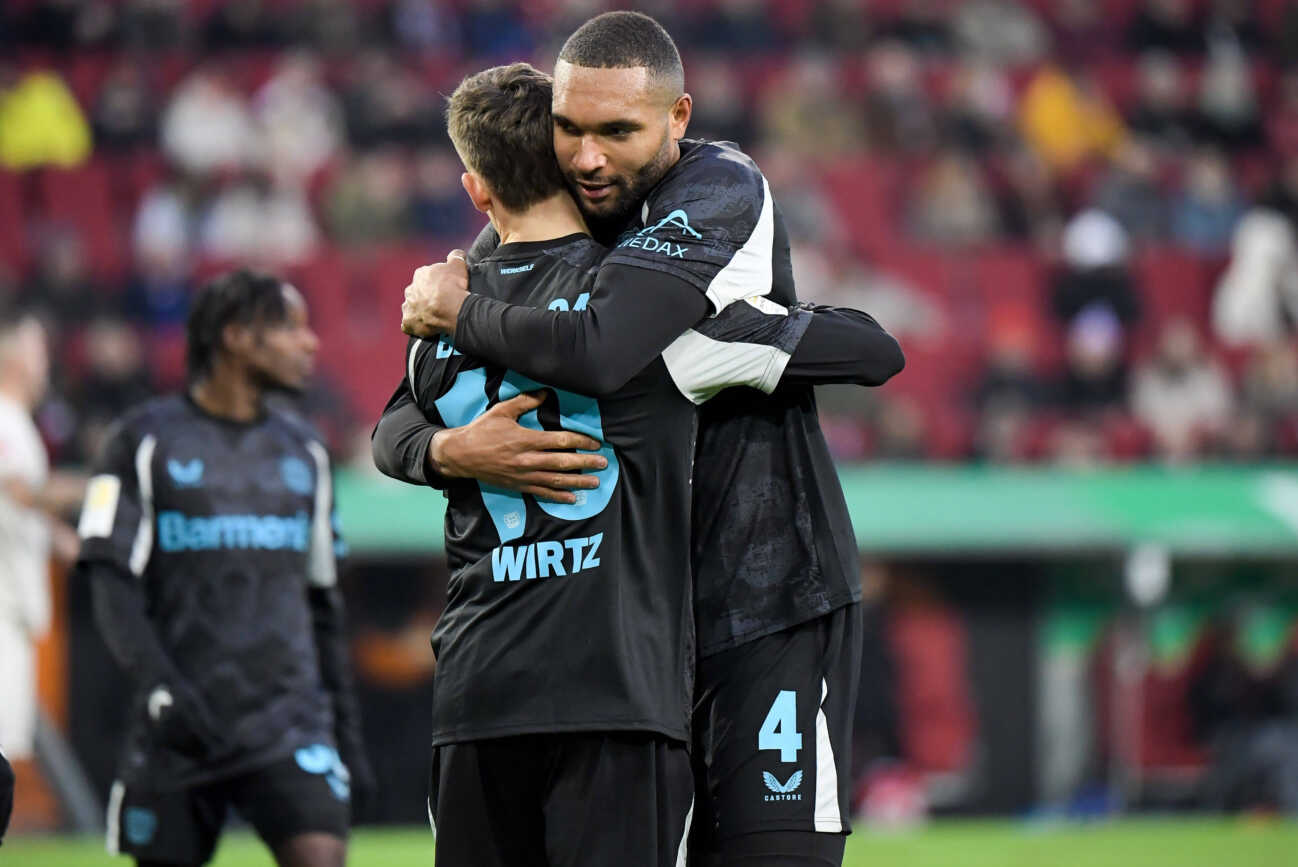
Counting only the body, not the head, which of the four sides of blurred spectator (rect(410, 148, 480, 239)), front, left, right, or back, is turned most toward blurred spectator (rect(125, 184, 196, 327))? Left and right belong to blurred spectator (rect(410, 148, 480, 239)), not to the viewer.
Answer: right

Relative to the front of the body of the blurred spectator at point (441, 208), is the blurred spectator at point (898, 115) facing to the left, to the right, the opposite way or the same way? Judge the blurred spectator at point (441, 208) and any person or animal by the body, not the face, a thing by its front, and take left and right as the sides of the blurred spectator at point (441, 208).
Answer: the same way

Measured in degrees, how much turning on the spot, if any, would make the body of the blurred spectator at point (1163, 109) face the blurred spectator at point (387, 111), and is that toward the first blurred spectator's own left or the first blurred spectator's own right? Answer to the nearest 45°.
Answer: approximately 45° to the first blurred spectator's own right

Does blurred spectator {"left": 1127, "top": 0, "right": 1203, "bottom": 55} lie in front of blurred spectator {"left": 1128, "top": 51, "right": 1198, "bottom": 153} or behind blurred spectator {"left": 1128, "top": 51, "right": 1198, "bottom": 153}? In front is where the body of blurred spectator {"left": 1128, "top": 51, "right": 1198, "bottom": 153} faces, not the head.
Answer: behind

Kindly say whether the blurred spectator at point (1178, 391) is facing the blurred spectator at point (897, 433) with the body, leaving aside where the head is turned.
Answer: no

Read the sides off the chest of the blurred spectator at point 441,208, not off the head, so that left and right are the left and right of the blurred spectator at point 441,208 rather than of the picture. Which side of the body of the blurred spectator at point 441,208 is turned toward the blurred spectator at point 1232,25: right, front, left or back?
left

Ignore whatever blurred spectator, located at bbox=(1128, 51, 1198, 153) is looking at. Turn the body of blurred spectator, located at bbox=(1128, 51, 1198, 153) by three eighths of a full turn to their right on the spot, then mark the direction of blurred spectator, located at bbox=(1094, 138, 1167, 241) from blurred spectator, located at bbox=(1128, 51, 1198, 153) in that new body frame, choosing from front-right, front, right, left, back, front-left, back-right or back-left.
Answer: back-left

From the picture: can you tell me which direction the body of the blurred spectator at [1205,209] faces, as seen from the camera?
toward the camera

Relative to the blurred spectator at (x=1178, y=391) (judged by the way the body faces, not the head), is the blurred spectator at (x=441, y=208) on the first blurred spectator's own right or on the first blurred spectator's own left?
on the first blurred spectator's own right

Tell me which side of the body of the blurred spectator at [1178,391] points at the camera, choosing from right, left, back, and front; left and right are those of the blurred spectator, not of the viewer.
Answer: front

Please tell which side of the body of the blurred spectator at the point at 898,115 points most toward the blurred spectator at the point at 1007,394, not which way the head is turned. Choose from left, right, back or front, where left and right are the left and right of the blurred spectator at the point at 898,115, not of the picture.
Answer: front

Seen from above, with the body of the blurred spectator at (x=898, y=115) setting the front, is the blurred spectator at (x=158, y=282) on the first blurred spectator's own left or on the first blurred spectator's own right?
on the first blurred spectator's own right

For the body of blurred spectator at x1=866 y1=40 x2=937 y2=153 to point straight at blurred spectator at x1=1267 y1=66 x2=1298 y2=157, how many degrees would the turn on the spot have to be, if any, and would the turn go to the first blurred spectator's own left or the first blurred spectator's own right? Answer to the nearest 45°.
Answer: approximately 90° to the first blurred spectator's own left

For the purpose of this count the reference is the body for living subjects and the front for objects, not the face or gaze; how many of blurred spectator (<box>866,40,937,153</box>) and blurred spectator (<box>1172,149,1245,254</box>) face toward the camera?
2

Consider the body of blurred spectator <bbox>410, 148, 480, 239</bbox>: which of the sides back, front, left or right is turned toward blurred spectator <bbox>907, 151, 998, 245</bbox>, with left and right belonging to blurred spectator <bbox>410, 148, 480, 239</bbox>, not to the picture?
left

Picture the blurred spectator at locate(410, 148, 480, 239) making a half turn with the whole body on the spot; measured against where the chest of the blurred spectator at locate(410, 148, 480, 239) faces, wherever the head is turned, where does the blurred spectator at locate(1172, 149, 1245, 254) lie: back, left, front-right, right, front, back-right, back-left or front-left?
right

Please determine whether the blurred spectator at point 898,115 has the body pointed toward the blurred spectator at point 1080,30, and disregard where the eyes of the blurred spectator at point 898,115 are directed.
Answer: no

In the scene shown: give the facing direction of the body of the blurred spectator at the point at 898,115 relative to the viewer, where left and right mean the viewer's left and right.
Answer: facing the viewer

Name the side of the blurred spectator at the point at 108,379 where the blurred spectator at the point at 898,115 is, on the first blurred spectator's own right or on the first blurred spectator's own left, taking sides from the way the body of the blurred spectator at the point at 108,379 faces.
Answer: on the first blurred spectator's own left
